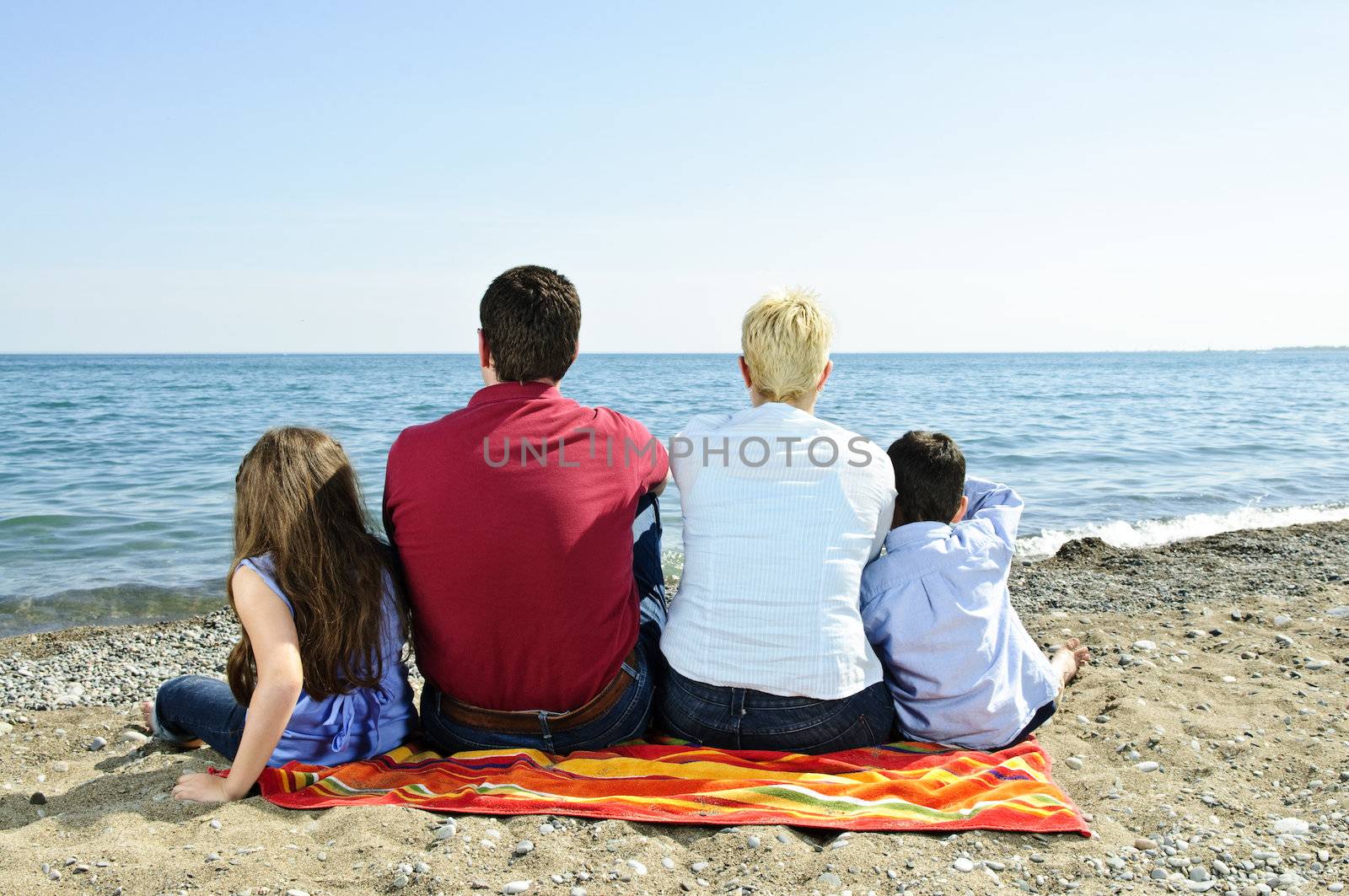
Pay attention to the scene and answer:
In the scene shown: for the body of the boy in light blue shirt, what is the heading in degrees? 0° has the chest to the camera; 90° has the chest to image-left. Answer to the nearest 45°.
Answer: approximately 180°

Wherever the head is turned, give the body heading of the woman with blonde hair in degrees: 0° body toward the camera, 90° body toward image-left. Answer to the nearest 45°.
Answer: approximately 180°

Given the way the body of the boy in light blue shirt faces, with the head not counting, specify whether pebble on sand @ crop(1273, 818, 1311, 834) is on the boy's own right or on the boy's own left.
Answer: on the boy's own right

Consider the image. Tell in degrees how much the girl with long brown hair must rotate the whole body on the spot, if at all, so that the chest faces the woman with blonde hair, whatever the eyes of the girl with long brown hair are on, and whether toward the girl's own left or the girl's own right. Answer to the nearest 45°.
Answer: approximately 135° to the girl's own right

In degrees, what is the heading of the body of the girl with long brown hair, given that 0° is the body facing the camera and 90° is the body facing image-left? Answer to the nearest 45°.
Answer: approximately 135°

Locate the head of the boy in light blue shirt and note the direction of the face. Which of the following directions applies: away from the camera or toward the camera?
away from the camera

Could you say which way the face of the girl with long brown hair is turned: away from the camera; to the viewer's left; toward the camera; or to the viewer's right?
away from the camera

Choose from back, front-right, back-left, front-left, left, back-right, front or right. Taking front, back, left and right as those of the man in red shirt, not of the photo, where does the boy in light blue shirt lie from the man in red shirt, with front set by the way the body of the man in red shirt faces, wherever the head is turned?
right

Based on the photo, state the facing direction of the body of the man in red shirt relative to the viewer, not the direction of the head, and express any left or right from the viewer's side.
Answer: facing away from the viewer

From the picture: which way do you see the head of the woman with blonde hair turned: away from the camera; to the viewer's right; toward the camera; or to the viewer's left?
away from the camera
